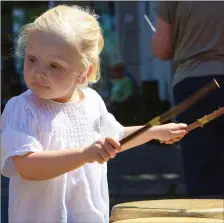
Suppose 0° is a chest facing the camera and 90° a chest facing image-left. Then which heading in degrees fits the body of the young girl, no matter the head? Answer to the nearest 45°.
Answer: approximately 315°

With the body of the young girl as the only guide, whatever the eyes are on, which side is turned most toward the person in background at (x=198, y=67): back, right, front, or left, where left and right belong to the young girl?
left

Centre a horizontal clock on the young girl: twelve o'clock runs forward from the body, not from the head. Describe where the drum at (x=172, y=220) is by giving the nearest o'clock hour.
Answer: The drum is roughly at 11 o'clock from the young girl.
